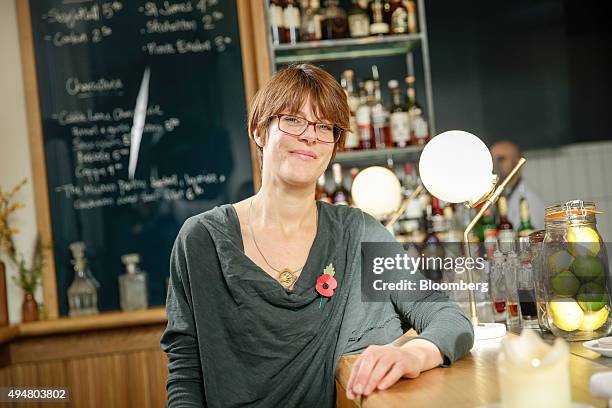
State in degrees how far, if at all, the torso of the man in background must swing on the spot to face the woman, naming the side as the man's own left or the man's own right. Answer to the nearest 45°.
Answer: approximately 45° to the man's own left

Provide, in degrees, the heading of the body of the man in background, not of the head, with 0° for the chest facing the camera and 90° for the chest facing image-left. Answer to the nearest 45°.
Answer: approximately 45°

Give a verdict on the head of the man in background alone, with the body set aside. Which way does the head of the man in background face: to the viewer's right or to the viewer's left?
to the viewer's left

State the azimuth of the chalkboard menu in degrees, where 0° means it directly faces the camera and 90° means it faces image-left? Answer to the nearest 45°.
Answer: approximately 0°

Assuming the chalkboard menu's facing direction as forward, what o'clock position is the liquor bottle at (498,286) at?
The liquor bottle is roughly at 11 o'clock from the chalkboard menu.

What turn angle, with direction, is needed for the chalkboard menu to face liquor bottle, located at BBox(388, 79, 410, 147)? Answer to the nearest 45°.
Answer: approximately 90° to its left

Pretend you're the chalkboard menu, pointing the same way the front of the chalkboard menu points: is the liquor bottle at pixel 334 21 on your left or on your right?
on your left

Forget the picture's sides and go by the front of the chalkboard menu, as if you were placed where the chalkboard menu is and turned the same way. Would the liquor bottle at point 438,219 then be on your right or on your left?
on your left
